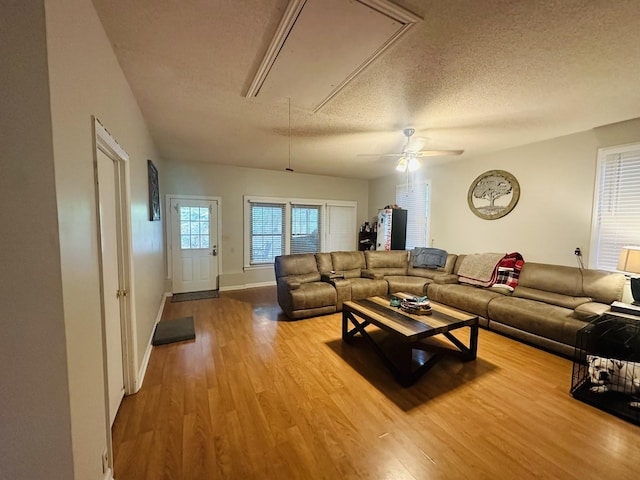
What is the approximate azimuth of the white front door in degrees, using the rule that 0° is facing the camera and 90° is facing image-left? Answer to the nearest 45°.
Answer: approximately 0°

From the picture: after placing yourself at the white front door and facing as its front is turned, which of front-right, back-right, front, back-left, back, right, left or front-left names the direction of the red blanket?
front-left

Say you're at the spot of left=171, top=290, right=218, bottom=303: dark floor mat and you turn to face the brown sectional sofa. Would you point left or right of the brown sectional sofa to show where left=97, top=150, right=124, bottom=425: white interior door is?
right

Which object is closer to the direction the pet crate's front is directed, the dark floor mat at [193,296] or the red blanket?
the dark floor mat

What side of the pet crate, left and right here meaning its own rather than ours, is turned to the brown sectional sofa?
right

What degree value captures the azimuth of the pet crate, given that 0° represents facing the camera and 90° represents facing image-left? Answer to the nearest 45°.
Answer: approximately 45°

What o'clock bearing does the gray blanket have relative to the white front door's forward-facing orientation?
The gray blanket is roughly at 10 o'clock from the white front door.
